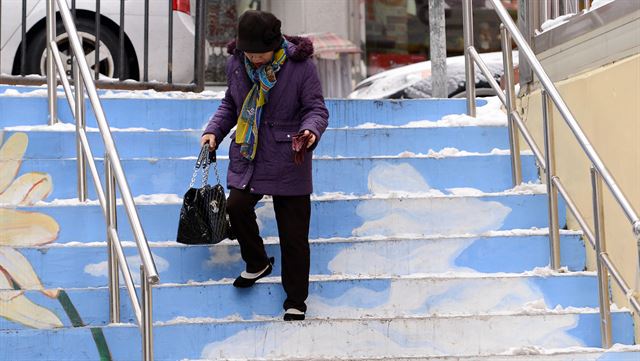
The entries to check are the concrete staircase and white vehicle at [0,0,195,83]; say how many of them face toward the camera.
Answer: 1

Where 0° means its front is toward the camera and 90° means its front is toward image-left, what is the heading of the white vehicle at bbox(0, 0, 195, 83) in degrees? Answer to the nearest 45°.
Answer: approximately 90°

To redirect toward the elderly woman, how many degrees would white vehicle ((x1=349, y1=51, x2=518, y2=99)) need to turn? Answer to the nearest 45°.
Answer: approximately 90° to its left

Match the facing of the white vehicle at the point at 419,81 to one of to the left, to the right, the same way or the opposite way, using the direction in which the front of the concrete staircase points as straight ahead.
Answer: to the right

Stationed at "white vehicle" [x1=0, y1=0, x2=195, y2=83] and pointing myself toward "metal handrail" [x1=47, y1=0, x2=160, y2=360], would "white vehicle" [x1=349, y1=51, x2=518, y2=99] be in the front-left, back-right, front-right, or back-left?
back-left

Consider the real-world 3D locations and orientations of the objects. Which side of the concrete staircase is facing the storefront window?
back

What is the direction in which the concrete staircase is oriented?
toward the camera

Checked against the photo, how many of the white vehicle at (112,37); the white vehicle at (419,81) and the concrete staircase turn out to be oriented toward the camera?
1

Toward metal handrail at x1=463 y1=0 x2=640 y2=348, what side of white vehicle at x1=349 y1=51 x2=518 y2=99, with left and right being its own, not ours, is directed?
left

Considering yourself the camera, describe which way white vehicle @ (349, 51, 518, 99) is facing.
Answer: facing to the left of the viewer

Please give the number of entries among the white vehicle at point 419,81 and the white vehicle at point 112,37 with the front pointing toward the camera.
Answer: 0
